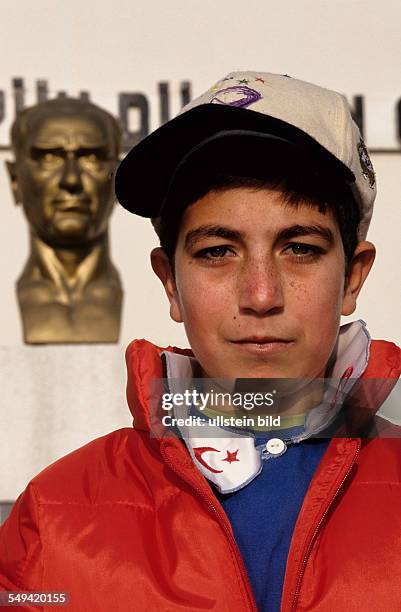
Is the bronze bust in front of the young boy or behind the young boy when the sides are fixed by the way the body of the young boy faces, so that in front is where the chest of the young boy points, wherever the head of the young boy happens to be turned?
behind

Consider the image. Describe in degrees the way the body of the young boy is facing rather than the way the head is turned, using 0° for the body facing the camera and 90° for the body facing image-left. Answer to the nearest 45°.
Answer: approximately 0°

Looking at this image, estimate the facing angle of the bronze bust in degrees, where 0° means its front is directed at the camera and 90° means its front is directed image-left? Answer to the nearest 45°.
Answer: approximately 0°

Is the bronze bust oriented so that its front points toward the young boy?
yes

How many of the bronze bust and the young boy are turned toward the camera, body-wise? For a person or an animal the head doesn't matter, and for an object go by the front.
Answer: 2
